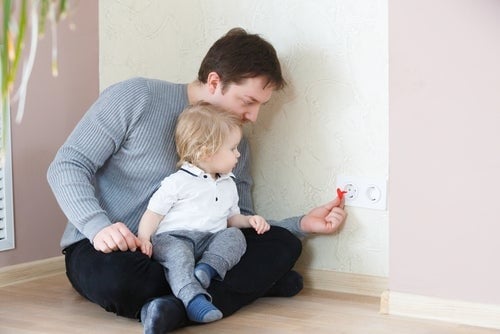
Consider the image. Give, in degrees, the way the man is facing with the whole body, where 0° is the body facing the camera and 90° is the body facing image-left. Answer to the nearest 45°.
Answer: approximately 315°
